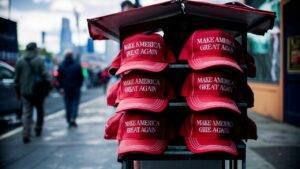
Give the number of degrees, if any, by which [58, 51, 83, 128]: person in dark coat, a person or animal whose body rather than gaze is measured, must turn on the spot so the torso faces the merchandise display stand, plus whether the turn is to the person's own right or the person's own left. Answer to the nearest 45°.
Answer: approximately 180°

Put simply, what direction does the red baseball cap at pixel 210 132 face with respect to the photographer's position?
facing the viewer and to the right of the viewer

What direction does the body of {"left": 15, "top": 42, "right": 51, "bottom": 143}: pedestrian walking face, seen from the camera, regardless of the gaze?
away from the camera

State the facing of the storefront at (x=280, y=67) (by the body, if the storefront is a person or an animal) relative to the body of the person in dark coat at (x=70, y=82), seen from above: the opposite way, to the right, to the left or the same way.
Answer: to the left

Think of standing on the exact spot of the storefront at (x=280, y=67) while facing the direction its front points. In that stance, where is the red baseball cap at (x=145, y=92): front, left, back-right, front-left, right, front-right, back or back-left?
front-left

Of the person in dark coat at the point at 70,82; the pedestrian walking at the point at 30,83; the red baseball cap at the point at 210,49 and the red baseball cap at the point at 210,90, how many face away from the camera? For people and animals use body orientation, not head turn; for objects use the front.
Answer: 2

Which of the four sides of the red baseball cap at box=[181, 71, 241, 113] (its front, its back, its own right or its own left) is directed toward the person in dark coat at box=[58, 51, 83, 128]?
back

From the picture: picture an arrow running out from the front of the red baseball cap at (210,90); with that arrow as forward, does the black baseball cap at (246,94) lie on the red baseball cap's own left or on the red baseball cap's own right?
on the red baseball cap's own left

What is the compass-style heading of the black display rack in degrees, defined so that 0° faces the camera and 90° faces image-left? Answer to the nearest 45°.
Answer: approximately 0°

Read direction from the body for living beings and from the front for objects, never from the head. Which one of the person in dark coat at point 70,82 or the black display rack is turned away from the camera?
the person in dark coat

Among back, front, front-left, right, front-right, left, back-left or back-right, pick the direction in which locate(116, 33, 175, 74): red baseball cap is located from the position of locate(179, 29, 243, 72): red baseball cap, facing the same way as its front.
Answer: back-right

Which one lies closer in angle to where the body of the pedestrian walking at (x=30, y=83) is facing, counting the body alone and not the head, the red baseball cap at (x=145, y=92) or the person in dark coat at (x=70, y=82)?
the person in dark coat

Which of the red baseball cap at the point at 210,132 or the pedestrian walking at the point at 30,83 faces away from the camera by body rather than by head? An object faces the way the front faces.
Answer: the pedestrian walking

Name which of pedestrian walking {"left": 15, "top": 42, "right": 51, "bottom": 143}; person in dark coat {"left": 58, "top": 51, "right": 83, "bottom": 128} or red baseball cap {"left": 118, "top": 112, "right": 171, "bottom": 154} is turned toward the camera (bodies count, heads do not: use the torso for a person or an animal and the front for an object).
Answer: the red baseball cap
